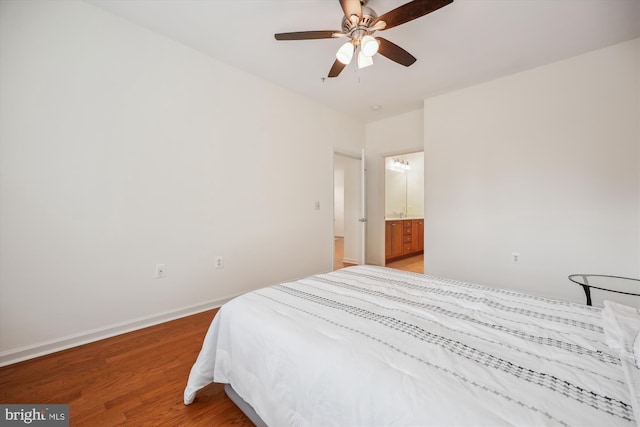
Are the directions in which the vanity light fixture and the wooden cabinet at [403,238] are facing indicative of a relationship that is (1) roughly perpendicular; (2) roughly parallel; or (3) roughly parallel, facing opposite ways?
roughly parallel

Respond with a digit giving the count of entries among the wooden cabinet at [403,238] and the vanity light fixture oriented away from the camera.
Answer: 0

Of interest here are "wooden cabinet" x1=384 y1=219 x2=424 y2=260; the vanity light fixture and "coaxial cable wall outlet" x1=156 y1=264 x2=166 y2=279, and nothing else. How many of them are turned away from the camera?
0

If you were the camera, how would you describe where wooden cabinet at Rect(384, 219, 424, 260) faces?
facing the viewer and to the right of the viewer

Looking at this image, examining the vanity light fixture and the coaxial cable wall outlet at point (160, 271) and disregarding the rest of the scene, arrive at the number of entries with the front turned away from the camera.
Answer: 0

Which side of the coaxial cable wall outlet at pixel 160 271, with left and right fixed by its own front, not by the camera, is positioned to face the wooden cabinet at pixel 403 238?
left

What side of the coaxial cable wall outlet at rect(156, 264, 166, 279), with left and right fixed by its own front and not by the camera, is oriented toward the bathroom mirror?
left

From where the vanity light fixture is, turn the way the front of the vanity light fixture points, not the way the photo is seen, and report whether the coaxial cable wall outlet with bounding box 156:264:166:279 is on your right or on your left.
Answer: on your right

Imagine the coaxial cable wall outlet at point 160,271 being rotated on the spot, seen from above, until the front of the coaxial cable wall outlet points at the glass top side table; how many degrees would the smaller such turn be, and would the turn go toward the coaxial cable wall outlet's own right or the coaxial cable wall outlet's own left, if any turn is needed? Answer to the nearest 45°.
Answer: approximately 45° to the coaxial cable wall outlet's own left

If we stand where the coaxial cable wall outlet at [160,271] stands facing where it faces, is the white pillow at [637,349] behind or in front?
in front

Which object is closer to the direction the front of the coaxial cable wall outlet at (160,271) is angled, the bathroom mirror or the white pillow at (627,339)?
the white pillow
